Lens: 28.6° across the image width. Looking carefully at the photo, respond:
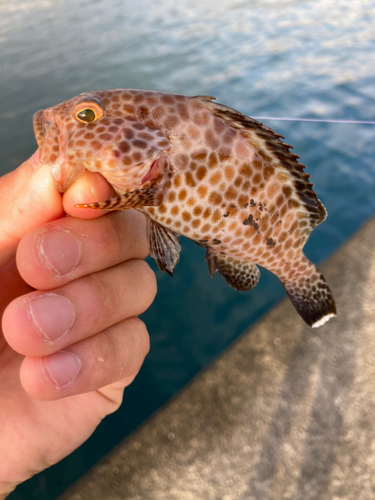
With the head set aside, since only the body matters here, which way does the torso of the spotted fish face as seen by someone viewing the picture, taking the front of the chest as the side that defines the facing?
to the viewer's left
